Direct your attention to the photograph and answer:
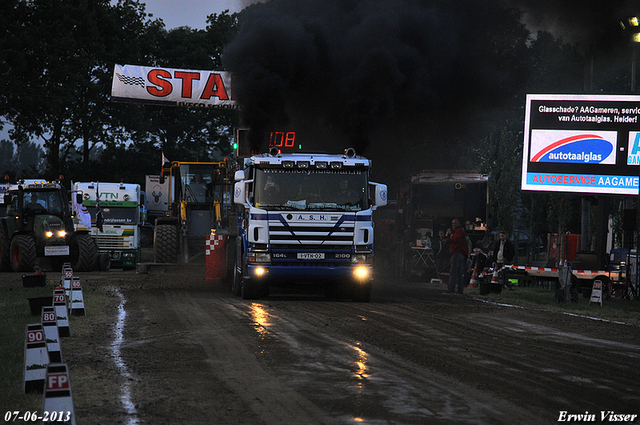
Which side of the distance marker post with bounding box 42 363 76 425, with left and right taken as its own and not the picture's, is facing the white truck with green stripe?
back

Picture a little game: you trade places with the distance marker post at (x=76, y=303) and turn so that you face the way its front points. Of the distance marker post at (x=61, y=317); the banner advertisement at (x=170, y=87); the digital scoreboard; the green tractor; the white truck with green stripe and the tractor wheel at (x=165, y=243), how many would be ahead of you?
1

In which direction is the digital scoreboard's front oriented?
toward the camera

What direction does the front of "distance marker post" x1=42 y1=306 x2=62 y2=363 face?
toward the camera

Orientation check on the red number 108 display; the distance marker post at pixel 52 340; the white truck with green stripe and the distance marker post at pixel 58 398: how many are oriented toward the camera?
4

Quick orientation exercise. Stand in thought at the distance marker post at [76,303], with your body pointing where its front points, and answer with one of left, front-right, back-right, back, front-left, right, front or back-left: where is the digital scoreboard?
back-left

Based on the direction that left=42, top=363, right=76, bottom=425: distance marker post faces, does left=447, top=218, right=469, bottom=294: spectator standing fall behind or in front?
behind

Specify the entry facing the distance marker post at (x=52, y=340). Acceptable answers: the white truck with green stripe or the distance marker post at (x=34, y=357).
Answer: the white truck with green stripe

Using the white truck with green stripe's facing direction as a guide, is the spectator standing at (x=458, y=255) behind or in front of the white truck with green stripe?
in front

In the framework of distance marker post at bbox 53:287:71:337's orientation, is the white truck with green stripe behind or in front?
behind

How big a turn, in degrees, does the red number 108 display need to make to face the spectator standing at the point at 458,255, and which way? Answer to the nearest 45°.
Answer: approximately 90° to its left

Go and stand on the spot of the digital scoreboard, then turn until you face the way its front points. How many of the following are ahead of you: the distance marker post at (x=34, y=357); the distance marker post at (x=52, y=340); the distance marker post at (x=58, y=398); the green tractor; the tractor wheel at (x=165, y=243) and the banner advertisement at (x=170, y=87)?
3

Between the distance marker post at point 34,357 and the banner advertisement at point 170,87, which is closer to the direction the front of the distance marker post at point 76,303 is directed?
the distance marker post

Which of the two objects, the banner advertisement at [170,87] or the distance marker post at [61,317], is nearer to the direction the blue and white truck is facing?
the distance marker post

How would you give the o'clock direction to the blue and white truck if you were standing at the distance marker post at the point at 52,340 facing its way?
The blue and white truck is roughly at 7 o'clock from the distance marker post.

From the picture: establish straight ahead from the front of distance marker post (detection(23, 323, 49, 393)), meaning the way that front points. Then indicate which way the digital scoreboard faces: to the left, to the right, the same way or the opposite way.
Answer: the same way

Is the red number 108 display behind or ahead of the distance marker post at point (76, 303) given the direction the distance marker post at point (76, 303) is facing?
behind

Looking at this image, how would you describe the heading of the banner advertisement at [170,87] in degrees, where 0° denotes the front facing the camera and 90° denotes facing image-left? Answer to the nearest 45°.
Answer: approximately 0°

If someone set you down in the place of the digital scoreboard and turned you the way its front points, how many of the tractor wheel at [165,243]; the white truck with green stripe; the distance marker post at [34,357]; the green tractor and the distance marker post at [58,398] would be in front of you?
2

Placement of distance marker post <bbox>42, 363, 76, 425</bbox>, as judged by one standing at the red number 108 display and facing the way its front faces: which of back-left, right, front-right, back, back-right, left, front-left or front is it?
front

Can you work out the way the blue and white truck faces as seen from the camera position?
facing the viewer

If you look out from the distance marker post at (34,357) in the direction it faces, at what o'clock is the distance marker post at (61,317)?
the distance marker post at (61,317) is roughly at 6 o'clock from the distance marker post at (34,357).

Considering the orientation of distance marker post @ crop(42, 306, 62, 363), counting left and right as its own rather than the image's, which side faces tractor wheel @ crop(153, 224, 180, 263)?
back

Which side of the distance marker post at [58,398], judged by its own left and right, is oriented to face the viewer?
front
